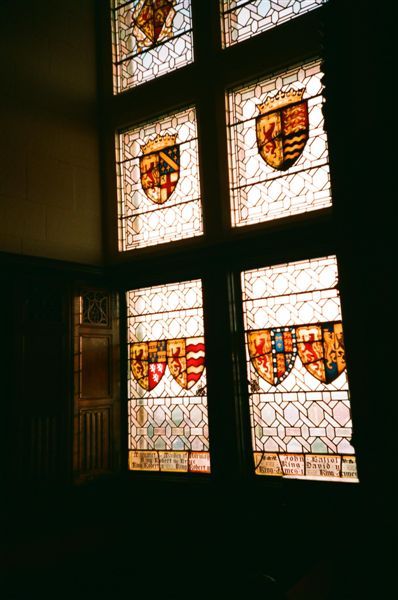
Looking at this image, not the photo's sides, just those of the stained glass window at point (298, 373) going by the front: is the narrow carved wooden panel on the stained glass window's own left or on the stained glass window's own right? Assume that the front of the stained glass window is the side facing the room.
on the stained glass window's own right

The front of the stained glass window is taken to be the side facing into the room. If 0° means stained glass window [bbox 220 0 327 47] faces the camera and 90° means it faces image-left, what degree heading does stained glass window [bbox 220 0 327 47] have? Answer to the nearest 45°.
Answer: approximately 45°

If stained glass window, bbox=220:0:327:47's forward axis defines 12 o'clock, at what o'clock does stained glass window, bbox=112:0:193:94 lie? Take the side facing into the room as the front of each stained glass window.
stained glass window, bbox=112:0:193:94 is roughly at 2 o'clock from stained glass window, bbox=220:0:327:47.

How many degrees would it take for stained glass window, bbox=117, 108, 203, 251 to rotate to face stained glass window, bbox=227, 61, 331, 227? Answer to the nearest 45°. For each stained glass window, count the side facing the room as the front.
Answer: approximately 90° to its left

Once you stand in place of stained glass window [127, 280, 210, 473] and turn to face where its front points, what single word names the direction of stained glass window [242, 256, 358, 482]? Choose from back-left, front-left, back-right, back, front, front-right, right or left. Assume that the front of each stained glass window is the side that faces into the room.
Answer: left
